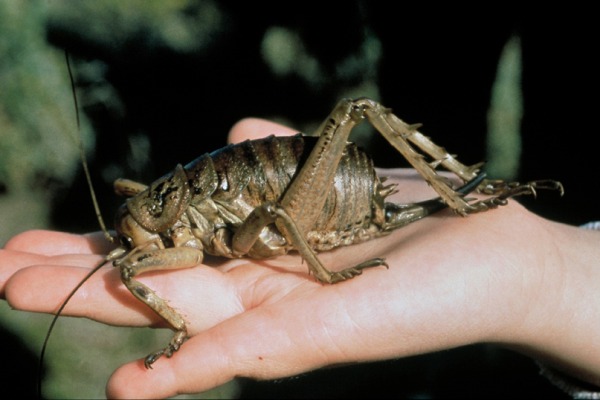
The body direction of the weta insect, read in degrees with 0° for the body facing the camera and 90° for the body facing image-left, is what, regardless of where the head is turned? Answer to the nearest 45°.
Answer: approximately 90°
